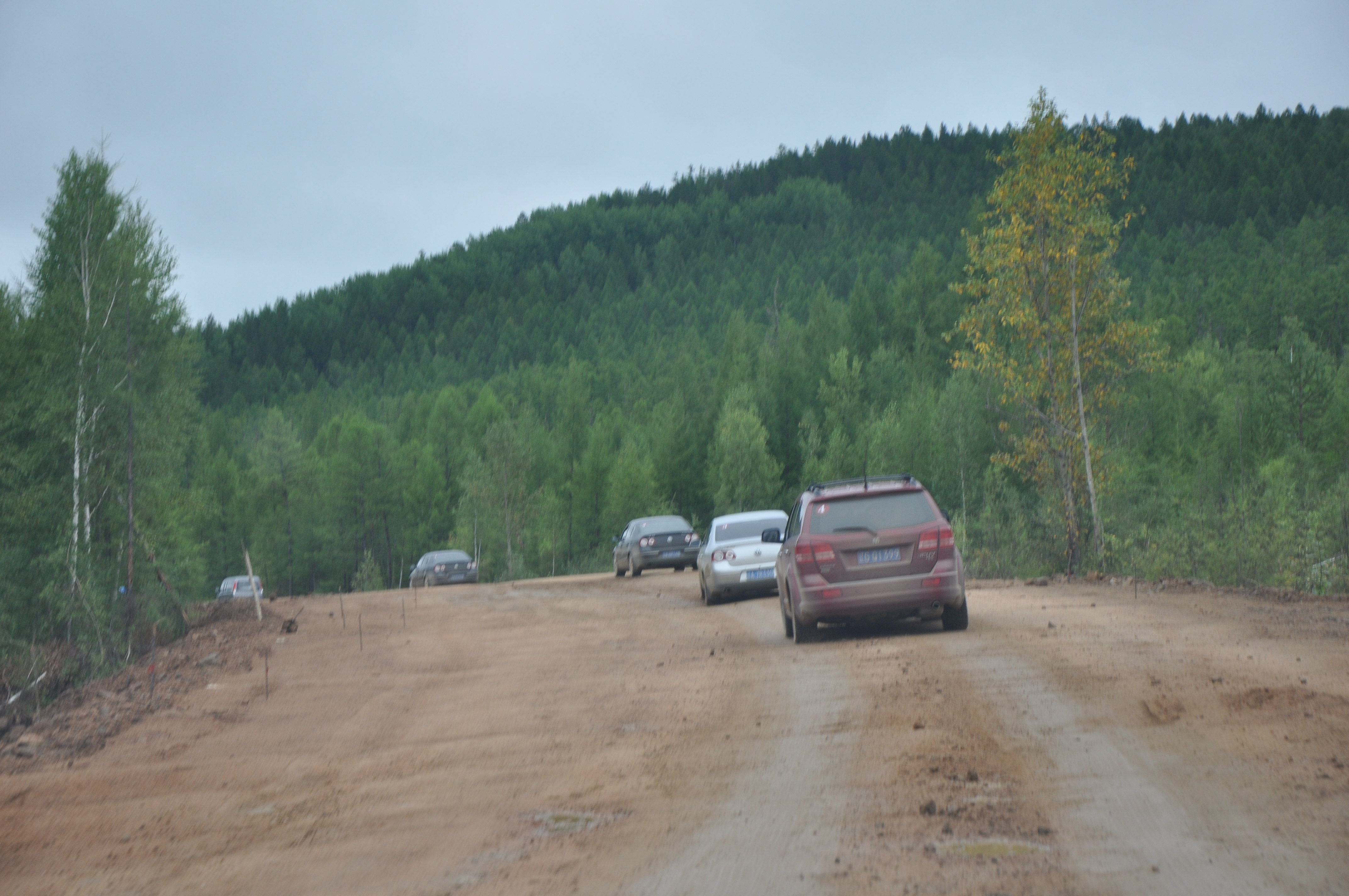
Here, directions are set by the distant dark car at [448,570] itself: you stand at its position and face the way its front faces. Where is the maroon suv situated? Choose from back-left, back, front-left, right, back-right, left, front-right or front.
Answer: back-left

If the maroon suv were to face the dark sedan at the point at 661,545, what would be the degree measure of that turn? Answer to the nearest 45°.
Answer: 0° — it already faces it

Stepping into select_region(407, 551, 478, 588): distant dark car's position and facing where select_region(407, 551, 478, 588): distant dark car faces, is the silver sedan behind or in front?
behind

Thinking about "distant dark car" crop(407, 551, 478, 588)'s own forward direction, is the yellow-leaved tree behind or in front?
behind

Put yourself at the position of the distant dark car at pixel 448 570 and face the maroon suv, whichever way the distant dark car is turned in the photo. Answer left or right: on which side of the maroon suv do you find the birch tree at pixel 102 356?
right

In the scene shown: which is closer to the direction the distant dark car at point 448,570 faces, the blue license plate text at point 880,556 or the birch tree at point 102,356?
the birch tree

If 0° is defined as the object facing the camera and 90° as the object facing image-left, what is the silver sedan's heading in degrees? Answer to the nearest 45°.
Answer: approximately 180°

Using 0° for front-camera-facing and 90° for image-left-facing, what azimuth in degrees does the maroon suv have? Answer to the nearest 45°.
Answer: approximately 180°

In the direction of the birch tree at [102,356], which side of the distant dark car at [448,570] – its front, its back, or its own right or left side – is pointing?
left

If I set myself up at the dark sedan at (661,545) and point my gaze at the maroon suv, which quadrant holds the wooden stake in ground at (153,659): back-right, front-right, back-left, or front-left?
front-right

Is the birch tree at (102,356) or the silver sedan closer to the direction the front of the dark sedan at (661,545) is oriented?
the birch tree

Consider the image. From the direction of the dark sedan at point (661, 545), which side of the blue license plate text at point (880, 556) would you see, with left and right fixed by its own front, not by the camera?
back

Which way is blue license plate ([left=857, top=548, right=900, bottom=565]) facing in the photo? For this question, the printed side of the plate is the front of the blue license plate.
toward the camera

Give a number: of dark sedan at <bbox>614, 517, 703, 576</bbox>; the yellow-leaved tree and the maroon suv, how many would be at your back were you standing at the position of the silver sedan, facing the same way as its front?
1

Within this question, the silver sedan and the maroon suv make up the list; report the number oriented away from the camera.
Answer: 2

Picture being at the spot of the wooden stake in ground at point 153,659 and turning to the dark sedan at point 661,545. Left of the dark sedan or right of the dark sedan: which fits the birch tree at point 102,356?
left
